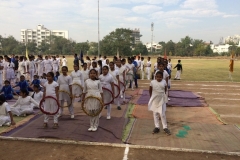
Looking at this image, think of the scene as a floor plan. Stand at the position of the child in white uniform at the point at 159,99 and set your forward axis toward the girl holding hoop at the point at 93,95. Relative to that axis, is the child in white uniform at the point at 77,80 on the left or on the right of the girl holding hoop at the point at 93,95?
right

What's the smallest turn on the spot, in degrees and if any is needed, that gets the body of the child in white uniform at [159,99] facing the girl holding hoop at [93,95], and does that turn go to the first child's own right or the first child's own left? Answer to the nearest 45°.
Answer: approximately 90° to the first child's own right

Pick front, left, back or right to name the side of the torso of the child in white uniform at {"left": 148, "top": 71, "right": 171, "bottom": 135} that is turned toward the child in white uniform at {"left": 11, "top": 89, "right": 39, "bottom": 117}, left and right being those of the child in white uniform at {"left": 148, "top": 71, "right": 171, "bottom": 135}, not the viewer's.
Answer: right

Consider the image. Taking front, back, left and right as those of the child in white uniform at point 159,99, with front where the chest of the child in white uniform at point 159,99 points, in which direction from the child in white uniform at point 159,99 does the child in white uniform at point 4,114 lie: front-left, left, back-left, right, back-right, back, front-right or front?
right
